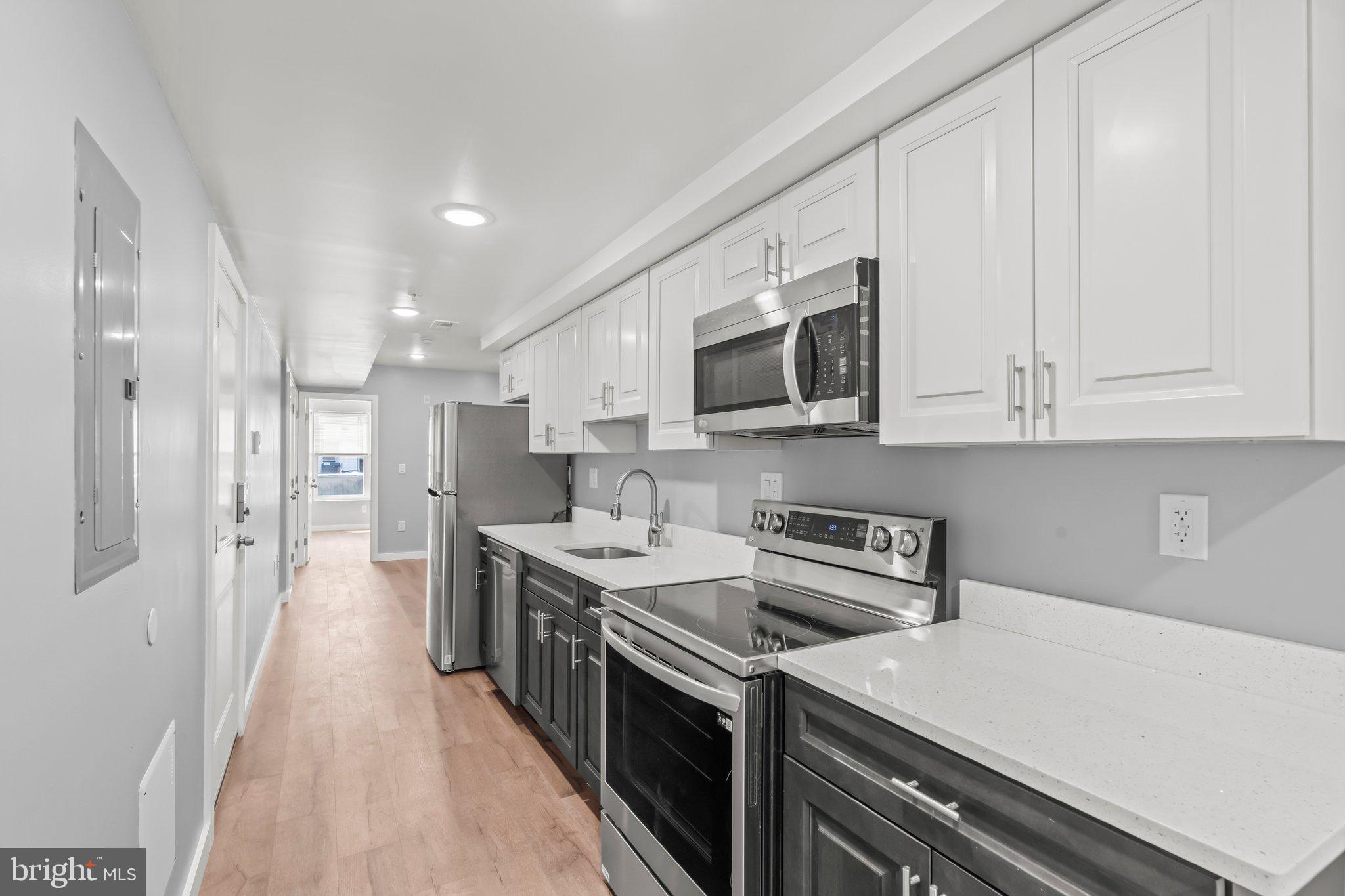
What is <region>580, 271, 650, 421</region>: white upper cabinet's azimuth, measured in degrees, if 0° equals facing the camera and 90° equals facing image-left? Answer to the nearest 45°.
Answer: approximately 45°

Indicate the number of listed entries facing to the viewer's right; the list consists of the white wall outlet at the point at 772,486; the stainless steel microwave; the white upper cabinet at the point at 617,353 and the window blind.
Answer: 0

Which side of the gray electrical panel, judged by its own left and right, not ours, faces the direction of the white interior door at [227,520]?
left

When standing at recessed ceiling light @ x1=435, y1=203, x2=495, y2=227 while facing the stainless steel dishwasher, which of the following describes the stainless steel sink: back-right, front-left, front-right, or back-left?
front-right

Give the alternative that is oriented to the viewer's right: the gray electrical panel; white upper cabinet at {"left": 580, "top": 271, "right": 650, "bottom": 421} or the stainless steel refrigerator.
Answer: the gray electrical panel

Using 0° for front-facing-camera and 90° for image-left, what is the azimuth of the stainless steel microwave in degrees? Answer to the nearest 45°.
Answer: approximately 45°

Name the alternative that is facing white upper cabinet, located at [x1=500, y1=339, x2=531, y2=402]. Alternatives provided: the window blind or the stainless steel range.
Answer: the window blind

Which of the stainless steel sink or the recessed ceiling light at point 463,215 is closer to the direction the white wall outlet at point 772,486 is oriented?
the recessed ceiling light

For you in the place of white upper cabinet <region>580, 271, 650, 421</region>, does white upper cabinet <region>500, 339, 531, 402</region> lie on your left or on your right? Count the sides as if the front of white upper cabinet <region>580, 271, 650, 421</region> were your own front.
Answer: on your right

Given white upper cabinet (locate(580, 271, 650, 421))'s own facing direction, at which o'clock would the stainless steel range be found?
The stainless steel range is roughly at 10 o'clock from the white upper cabinet.

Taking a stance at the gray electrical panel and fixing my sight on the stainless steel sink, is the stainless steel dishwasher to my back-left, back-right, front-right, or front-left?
front-left

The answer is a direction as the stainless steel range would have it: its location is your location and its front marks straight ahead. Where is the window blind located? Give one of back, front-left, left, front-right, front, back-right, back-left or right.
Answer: right

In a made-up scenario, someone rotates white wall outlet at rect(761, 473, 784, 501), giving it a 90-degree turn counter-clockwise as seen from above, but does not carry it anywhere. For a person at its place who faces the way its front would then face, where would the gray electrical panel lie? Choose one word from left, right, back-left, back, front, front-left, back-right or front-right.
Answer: right

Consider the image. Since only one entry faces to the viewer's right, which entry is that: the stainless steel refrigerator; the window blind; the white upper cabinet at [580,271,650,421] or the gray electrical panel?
the gray electrical panel

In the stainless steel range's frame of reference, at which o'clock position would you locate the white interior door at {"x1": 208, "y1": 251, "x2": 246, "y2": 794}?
The white interior door is roughly at 2 o'clock from the stainless steel range.

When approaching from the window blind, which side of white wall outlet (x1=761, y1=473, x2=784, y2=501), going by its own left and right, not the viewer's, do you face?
right

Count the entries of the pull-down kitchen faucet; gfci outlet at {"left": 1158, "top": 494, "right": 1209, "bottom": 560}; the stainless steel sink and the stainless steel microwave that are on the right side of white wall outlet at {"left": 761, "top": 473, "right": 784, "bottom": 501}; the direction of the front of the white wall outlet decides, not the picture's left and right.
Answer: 2

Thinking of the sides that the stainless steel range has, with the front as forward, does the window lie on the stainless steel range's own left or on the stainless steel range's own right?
on the stainless steel range's own right

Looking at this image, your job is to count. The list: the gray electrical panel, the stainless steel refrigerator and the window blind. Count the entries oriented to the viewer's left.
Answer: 1

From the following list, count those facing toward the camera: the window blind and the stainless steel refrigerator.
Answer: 1

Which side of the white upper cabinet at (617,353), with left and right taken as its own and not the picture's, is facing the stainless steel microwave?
left
